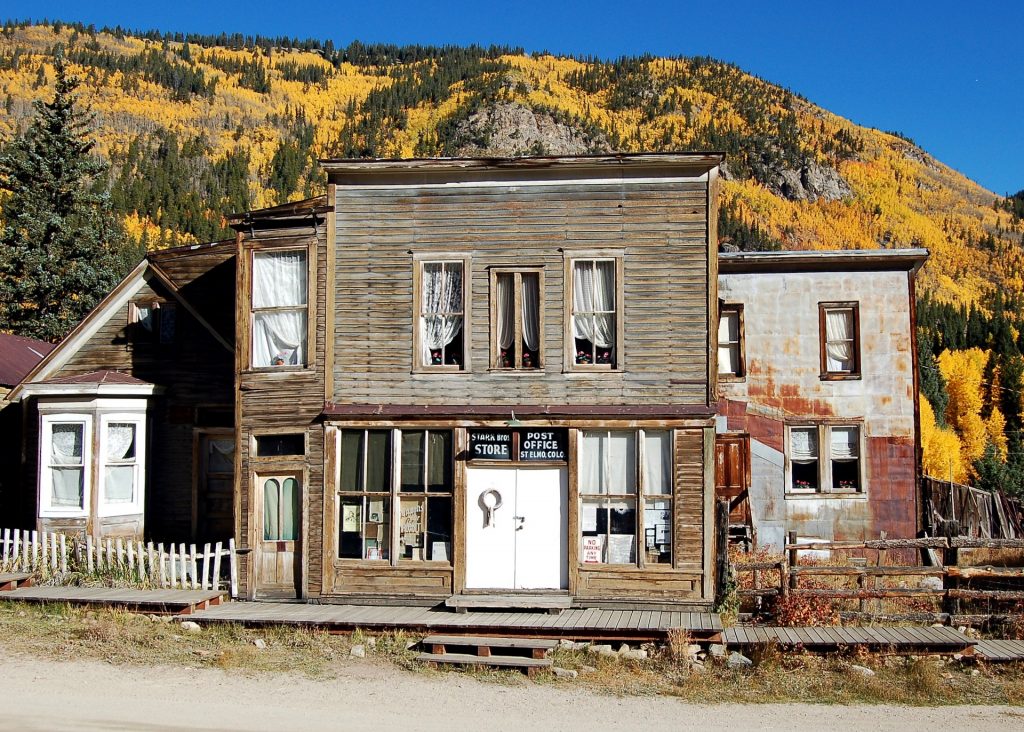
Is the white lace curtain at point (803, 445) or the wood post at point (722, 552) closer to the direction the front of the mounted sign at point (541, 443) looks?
the wood post

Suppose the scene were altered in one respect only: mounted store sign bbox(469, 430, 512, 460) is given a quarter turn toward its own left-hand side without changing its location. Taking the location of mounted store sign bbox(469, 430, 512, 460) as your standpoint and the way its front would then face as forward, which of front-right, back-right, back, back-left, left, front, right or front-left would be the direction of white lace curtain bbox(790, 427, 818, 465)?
front-left

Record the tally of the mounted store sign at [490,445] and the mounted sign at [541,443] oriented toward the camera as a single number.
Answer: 2

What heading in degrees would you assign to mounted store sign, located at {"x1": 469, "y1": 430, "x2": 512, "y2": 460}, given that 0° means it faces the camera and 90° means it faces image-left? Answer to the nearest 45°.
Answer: approximately 0°

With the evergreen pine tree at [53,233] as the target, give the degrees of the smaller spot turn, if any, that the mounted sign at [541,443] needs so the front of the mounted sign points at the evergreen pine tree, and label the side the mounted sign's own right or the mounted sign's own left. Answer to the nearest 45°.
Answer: approximately 135° to the mounted sign's own right

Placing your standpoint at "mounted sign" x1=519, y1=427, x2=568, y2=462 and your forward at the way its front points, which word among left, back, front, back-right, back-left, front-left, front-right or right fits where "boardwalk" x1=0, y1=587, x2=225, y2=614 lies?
right

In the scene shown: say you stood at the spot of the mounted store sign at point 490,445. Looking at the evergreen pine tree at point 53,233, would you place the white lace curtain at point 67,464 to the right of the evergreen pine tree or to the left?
left

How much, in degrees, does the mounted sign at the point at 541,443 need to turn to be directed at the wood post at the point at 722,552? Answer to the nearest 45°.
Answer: approximately 90° to its left

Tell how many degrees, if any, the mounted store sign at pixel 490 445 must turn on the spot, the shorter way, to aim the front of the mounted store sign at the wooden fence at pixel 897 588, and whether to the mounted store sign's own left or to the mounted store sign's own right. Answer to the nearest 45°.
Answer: approximately 90° to the mounted store sign's own left

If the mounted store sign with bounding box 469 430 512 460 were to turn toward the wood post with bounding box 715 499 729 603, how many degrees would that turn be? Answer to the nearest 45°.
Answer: approximately 90° to its left

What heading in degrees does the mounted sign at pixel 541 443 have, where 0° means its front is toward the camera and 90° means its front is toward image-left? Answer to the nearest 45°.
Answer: approximately 0°

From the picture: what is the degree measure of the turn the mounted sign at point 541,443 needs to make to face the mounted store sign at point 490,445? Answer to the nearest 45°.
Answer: approximately 90° to its right
